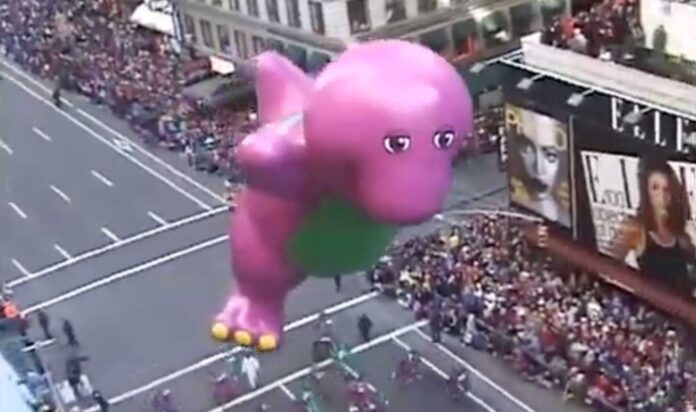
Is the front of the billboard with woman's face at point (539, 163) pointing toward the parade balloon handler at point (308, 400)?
yes

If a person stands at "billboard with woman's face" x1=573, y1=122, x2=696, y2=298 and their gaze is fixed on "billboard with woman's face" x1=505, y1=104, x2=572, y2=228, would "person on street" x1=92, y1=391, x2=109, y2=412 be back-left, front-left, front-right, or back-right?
front-left

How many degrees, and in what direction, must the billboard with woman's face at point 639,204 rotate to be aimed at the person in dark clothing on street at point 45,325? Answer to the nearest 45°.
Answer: approximately 45° to its right

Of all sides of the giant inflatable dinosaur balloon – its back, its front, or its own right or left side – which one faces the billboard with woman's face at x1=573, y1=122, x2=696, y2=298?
left

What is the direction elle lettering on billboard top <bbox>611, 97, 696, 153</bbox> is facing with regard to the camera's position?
facing the viewer and to the left of the viewer

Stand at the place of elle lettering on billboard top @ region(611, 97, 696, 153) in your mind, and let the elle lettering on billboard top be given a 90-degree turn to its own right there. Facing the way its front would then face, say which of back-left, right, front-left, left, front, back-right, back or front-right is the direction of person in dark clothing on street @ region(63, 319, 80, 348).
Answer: front-left

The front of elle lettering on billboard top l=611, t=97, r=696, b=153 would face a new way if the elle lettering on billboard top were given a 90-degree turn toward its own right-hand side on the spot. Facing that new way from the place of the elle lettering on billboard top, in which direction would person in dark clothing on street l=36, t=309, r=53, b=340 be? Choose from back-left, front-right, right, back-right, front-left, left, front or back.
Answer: front-left

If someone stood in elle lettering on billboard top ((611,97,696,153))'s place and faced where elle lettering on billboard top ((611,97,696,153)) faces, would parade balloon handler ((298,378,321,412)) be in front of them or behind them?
in front

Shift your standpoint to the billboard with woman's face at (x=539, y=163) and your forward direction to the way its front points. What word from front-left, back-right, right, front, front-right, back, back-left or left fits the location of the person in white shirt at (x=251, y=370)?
front

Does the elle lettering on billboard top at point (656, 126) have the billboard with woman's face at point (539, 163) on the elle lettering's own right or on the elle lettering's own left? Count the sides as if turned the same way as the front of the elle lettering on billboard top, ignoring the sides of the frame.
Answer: on the elle lettering's own right

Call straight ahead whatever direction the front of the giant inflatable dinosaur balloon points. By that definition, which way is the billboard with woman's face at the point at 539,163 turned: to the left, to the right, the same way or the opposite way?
to the right

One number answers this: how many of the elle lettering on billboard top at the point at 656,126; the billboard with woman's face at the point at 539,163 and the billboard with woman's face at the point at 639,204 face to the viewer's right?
0

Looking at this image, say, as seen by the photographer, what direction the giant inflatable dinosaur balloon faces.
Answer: facing the viewer and to the right of the viewer

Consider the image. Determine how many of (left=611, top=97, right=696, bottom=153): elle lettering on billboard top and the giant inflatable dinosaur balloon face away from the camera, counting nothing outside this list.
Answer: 0

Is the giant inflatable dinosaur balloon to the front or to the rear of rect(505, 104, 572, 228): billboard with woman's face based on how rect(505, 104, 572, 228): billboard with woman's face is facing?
to the front

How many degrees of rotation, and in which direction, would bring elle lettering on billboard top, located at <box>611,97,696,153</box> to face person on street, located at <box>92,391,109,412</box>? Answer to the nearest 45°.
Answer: approximately 45° to its right
